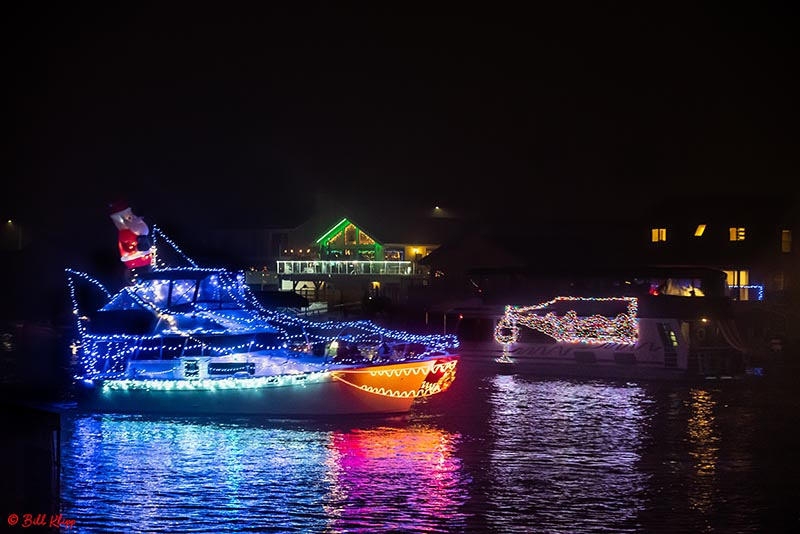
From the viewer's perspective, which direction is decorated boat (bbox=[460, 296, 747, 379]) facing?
to the viewer's left

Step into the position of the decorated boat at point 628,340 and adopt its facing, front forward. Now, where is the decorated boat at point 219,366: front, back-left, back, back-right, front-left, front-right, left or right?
front-left

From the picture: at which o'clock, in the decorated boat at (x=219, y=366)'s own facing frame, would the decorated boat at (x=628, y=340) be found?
the decorated boat at (x=628, y=340) is roughly at 11 o'clock from the decorated boat at (x=219, y=366).

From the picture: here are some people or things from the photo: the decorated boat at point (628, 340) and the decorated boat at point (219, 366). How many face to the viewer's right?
1

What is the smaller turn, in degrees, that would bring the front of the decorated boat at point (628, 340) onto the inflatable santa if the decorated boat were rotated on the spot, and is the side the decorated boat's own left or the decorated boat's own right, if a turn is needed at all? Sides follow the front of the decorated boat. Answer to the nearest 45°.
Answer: approximately 45° to the decorated boat's own left

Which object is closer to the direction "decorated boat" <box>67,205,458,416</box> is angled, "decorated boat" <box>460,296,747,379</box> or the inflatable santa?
the decorated boat

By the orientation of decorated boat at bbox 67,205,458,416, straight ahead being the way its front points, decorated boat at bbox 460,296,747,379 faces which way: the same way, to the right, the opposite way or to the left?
the opposite way

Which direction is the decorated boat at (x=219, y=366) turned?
to the viewer's right
